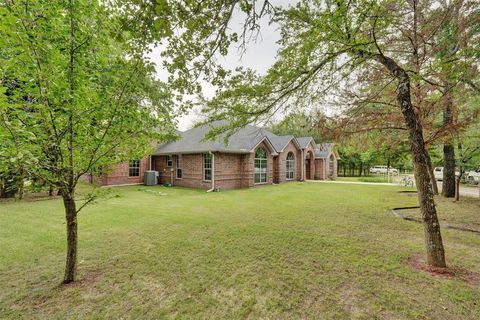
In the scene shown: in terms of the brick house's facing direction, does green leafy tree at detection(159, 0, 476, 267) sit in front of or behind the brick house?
in front

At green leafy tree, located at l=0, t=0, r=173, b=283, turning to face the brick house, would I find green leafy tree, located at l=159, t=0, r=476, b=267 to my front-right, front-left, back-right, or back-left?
front-right

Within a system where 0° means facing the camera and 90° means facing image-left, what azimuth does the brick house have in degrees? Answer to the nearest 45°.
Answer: approximately 315°

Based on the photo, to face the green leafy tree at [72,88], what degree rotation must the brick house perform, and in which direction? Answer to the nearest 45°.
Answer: approximately 45° to its right
